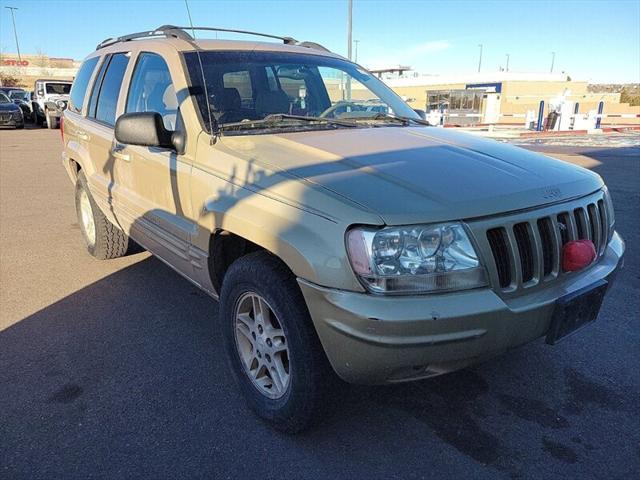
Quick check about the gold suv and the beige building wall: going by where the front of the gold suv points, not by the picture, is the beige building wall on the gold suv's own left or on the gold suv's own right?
on the gold suv's own left

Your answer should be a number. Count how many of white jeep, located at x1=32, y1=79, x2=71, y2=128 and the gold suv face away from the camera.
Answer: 0

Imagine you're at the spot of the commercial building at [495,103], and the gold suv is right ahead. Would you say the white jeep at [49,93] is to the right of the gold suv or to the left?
right

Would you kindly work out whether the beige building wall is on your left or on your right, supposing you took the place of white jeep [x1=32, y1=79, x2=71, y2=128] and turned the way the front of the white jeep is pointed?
on your left

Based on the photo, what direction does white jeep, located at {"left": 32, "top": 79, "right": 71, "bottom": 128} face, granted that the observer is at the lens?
facing the viewer and to the right of the viewer

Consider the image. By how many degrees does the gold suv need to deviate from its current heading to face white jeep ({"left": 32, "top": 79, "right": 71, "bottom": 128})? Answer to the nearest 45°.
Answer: approximately 180°
